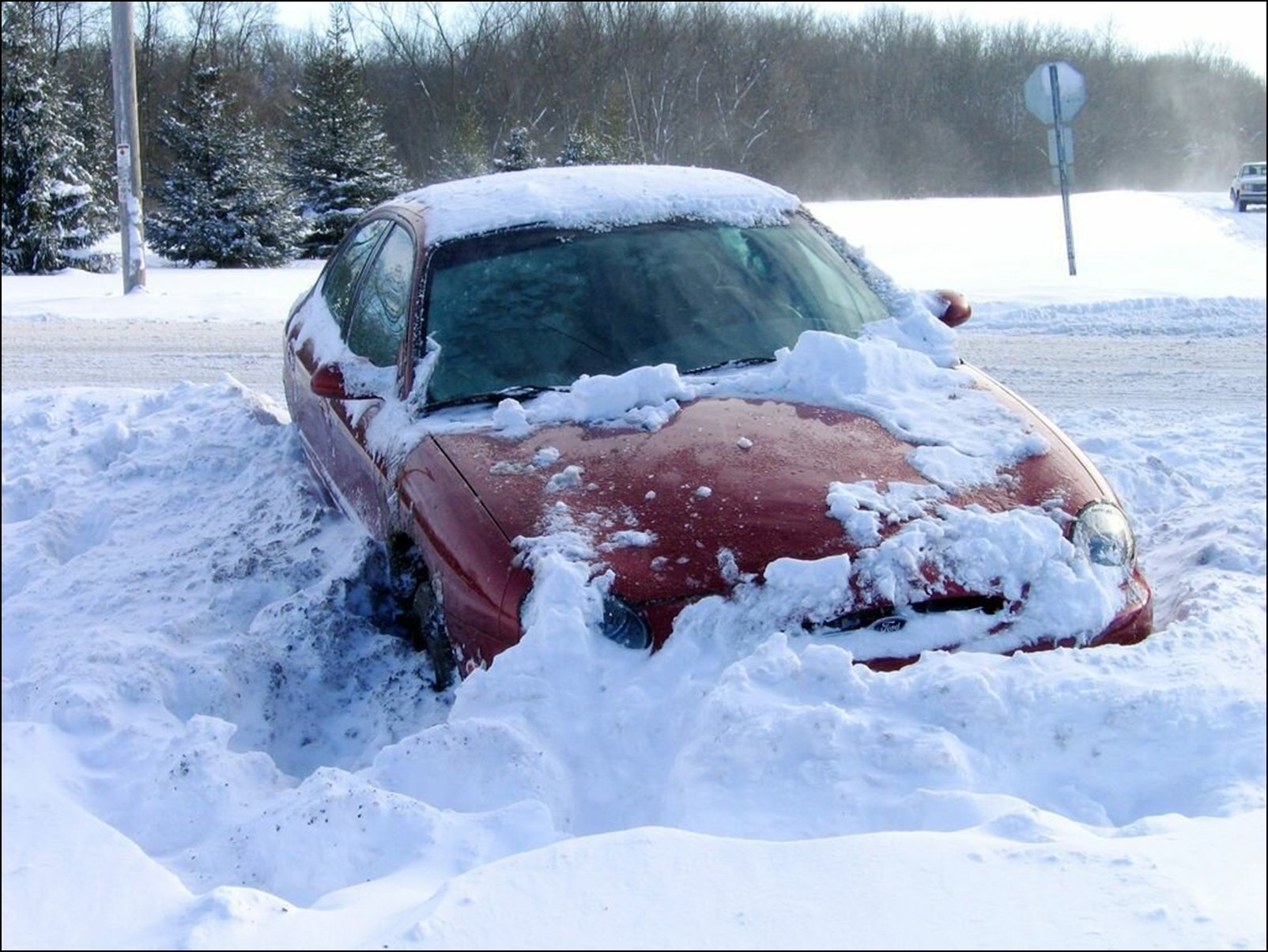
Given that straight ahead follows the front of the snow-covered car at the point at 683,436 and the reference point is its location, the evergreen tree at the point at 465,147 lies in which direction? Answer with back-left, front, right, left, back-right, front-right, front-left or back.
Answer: back-left

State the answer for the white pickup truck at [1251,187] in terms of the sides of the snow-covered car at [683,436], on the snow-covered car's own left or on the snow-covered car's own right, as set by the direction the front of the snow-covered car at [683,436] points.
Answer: on the snow-covered car's own left

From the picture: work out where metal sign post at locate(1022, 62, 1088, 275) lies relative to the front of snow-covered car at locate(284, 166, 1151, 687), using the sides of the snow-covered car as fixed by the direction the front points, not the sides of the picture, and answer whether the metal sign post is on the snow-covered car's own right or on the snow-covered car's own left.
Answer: on the snow-covered car's own left

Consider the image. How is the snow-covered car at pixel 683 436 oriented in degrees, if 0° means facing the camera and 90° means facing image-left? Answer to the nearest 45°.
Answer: approximately 315°

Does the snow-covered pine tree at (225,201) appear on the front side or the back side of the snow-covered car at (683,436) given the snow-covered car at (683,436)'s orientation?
on the back side

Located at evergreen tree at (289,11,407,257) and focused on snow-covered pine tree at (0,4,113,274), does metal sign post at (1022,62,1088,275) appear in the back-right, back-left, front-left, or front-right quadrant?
back-left

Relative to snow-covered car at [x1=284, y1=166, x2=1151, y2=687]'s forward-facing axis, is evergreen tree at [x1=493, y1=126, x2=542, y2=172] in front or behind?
behind

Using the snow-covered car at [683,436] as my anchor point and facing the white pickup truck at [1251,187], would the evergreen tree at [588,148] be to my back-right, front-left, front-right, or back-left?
front-left

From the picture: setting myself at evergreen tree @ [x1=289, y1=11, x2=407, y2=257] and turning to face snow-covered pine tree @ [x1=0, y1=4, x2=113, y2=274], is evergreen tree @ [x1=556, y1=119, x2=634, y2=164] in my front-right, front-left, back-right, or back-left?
back-right

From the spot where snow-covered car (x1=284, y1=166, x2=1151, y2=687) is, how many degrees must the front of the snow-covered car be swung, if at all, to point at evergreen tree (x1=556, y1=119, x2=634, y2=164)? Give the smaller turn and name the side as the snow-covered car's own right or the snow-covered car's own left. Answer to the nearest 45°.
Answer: approximately 135° to the snow-covered car's own left
